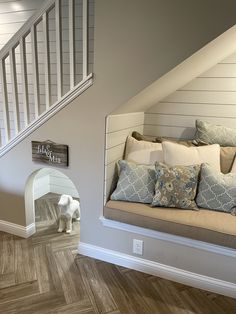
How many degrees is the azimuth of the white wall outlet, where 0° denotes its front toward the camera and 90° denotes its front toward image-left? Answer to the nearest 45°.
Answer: approximately 45°

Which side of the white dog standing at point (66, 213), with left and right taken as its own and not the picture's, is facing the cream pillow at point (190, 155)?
left

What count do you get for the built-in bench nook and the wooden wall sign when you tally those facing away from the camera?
0

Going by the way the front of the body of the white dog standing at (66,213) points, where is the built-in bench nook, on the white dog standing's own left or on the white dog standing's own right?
on the white dog standing's own left

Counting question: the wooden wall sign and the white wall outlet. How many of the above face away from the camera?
0

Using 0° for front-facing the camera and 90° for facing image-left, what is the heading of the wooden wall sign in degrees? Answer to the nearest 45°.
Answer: approximately 45°

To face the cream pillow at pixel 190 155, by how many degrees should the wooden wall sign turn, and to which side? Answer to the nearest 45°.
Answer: approximately 135° to its left

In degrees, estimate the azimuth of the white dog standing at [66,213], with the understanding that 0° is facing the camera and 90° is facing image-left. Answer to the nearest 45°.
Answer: approximately 45°

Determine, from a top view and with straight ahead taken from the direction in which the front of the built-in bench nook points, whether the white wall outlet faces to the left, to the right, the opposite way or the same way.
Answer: the same way

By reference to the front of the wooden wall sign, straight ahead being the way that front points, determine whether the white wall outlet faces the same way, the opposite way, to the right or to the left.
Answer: the same way

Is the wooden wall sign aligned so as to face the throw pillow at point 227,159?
no

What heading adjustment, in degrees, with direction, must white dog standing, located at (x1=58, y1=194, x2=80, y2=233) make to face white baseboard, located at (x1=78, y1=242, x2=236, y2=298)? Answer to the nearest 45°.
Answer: approximately 90° to its left

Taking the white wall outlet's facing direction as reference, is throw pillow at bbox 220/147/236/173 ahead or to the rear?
to the rear

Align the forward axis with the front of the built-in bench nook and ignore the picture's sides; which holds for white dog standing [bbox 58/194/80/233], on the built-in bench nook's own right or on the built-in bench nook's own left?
on the built-in bench nook's own right

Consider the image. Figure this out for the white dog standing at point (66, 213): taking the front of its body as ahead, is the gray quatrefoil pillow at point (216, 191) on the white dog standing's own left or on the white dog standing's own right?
on the white dog standing's own left

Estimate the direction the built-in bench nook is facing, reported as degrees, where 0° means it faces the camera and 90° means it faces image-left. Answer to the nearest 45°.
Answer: approximately 45°

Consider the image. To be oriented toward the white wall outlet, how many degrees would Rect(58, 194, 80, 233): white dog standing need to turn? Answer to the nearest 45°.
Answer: approximately 90° to its left
